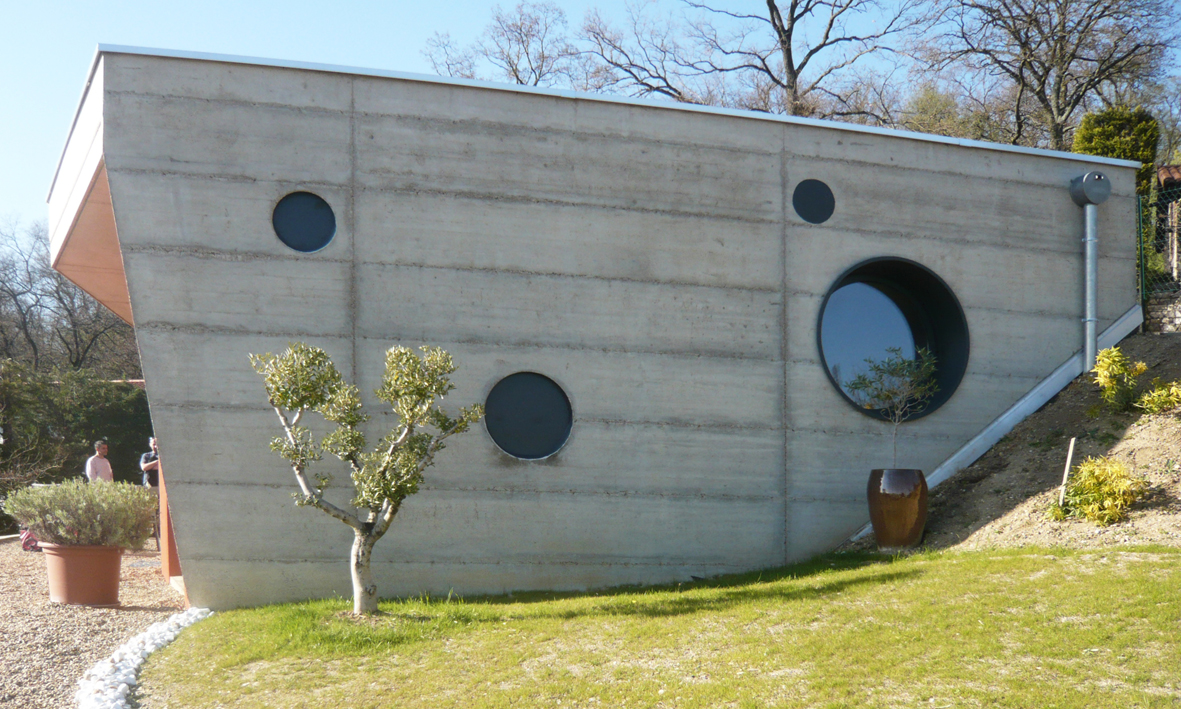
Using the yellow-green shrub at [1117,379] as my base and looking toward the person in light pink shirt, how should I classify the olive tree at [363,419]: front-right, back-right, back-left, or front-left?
front-left

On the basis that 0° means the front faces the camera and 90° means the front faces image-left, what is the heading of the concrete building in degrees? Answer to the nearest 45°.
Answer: approximately 90°

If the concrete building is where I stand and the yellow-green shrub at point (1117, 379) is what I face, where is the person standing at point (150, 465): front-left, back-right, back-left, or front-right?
back-left

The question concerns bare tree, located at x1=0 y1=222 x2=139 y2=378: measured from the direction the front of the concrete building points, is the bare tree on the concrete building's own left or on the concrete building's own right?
on the concrete building's own right

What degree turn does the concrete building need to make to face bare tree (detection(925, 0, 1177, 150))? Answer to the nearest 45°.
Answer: approximately 135° to its right

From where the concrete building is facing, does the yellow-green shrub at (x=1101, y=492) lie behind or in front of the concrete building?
behind

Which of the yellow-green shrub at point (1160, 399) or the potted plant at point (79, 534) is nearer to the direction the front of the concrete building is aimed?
the potted plant

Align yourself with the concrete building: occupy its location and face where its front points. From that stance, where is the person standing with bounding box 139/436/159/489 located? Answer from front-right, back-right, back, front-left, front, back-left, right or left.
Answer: front-right

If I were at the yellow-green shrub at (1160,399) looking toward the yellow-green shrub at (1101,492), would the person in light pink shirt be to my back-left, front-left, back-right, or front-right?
front-right

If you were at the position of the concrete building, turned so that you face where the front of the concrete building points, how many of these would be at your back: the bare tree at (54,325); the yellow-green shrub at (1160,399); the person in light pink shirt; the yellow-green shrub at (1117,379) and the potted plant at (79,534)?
2

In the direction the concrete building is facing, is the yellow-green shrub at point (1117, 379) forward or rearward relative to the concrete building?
rearward
